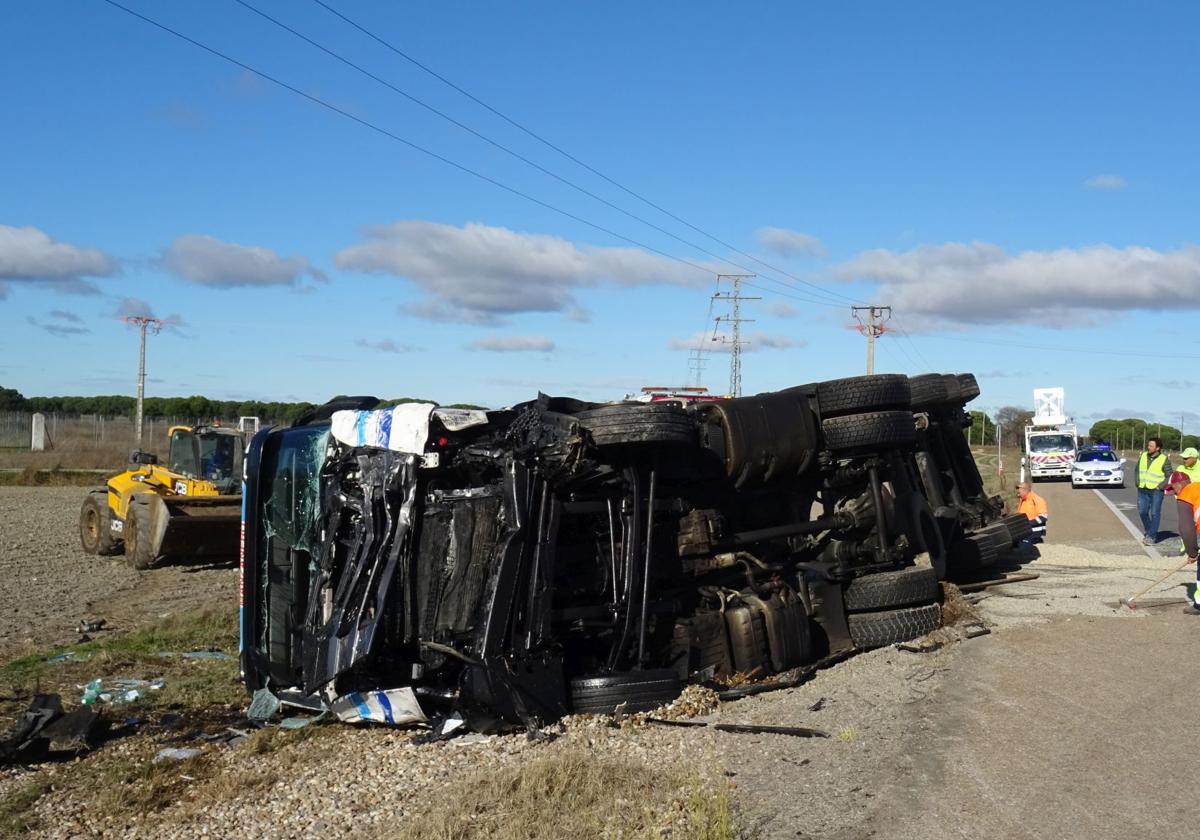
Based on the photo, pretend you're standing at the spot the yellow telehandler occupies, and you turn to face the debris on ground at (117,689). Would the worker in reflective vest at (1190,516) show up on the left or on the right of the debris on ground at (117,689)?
left

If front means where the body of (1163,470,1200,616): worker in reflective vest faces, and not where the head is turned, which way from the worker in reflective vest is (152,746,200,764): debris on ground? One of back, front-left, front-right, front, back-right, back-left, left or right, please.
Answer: front-left

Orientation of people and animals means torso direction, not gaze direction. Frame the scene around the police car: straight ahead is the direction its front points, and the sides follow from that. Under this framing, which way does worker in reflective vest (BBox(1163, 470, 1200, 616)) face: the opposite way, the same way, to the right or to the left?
to the right

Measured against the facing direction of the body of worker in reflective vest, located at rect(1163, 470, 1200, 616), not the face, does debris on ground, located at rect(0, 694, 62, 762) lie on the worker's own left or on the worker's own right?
on the worker's own left

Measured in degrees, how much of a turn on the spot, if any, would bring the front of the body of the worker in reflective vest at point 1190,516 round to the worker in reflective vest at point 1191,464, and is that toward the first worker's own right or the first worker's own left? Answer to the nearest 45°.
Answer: approximately 90° to the first worker's own right

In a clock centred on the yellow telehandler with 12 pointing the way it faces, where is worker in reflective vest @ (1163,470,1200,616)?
The worker in reflective vest is roughly at 12 o'clock from the yellow telehandler.

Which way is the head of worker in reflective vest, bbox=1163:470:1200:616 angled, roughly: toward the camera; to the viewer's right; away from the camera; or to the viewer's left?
to the viewer's left

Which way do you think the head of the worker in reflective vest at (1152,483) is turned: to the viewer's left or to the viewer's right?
to the viewer's left

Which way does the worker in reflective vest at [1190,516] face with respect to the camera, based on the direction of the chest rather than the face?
to the viewer's left

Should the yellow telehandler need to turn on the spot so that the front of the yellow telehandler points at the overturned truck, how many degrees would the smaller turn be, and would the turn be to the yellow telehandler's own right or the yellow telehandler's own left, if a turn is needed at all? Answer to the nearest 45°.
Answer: approximately 45° to the yellow telehandler's own right
